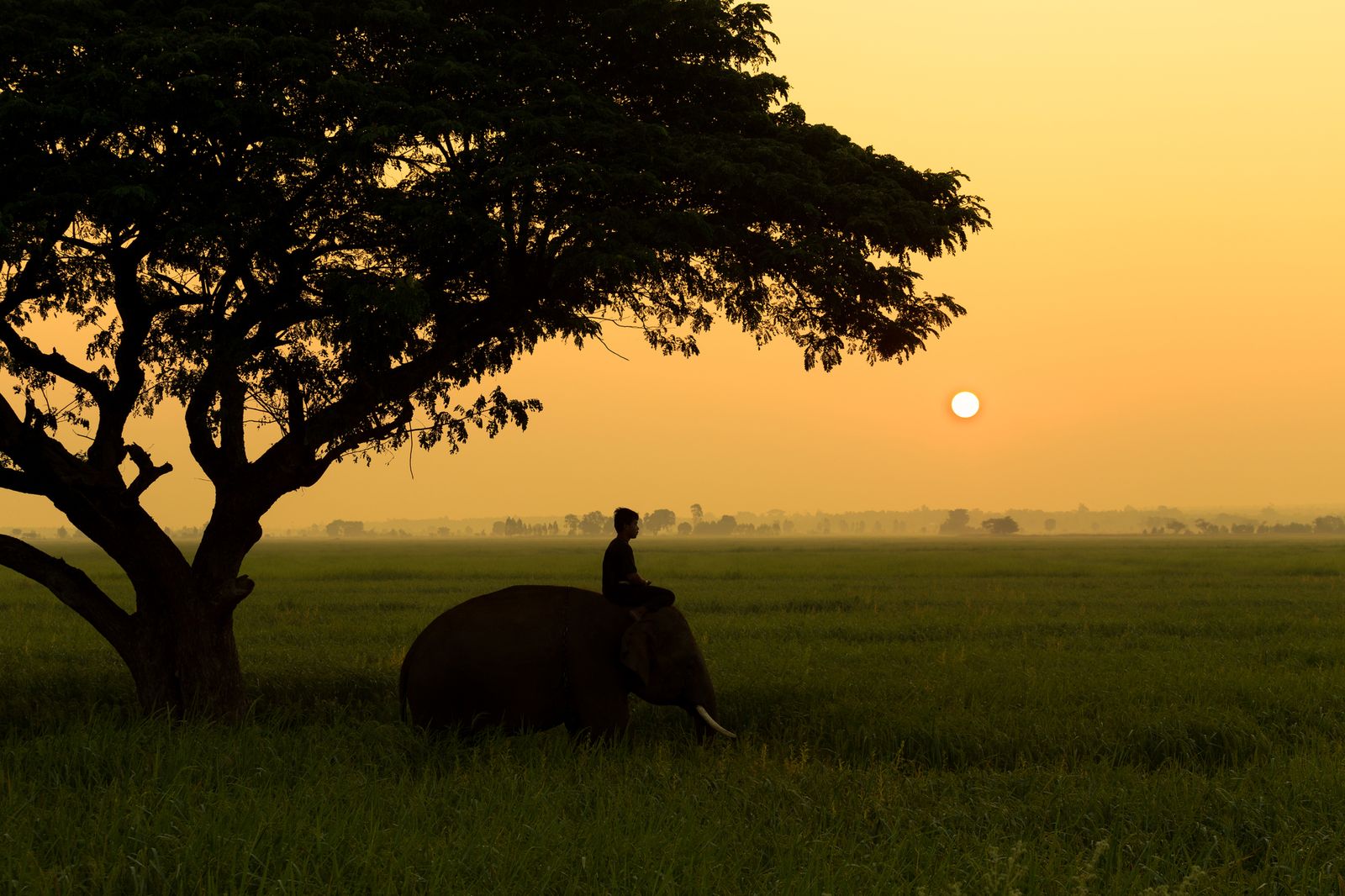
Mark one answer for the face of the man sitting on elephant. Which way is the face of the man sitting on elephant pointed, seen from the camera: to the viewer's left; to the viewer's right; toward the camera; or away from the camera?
to the viewer's right

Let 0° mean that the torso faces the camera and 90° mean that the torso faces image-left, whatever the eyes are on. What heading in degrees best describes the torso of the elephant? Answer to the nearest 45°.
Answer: approximately 270°

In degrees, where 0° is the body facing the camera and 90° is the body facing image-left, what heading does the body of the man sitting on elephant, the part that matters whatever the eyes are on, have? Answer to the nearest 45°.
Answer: approximately 270°
